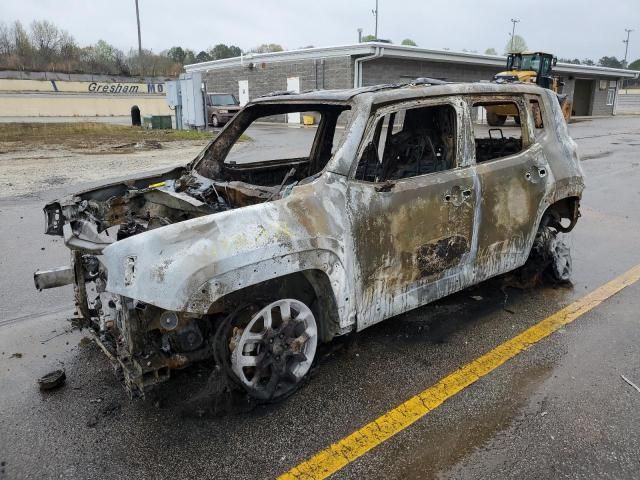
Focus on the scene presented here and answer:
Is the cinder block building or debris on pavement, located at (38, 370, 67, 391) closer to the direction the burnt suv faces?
the debris on pavement

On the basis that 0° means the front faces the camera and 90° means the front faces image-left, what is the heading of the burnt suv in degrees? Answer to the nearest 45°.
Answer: approximately 45°

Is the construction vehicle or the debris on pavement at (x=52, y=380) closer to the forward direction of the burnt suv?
the debris on pavement

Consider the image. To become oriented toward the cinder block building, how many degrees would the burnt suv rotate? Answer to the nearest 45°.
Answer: approximately 135° to its right

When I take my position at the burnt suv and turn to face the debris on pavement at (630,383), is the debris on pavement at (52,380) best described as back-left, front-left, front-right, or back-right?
back-right

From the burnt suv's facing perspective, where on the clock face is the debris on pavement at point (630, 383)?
The debris on pavement is roughly at 8 o'clock from the burnt suv.

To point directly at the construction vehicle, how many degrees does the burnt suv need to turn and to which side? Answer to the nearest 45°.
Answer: approximately 180°
